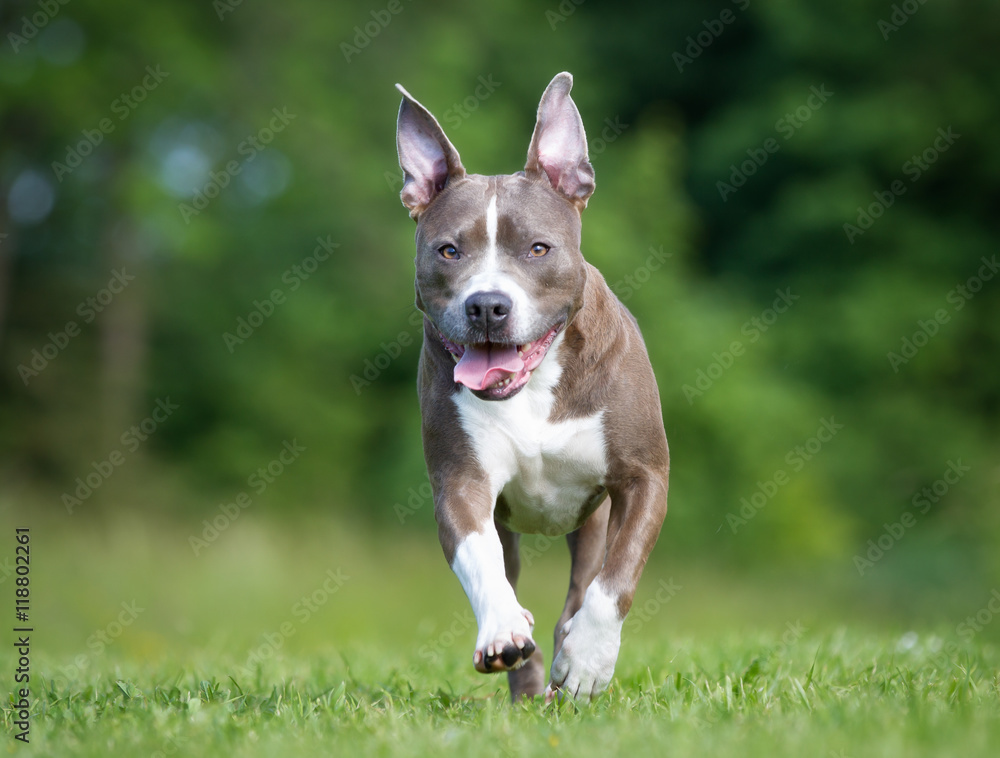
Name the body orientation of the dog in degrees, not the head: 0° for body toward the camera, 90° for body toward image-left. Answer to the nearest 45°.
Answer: approximately 0°
